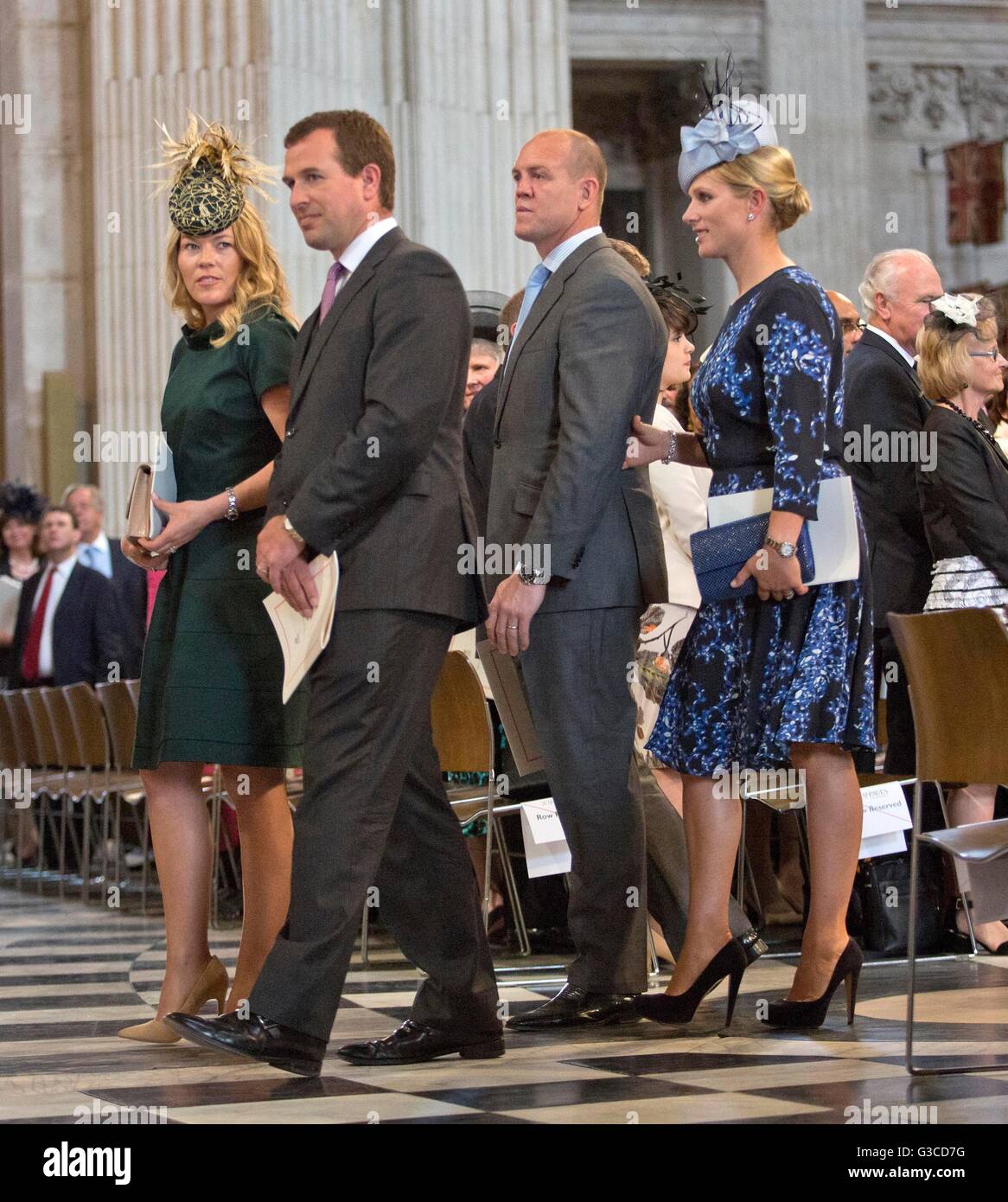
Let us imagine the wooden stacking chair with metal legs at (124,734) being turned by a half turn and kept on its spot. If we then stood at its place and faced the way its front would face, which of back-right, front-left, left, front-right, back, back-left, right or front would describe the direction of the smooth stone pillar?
front-right

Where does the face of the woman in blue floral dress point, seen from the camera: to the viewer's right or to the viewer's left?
to the viewer's left

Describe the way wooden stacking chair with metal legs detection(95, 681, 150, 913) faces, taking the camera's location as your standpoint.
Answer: facing the viewer and to the right of the viewer

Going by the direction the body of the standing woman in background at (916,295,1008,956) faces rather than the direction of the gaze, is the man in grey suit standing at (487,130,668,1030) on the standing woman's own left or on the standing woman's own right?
on the standing woman's own right

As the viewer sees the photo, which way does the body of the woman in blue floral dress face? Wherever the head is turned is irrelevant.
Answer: to the viewer's left

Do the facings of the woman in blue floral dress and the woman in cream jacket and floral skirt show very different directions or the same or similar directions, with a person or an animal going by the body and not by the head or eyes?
very different directions
